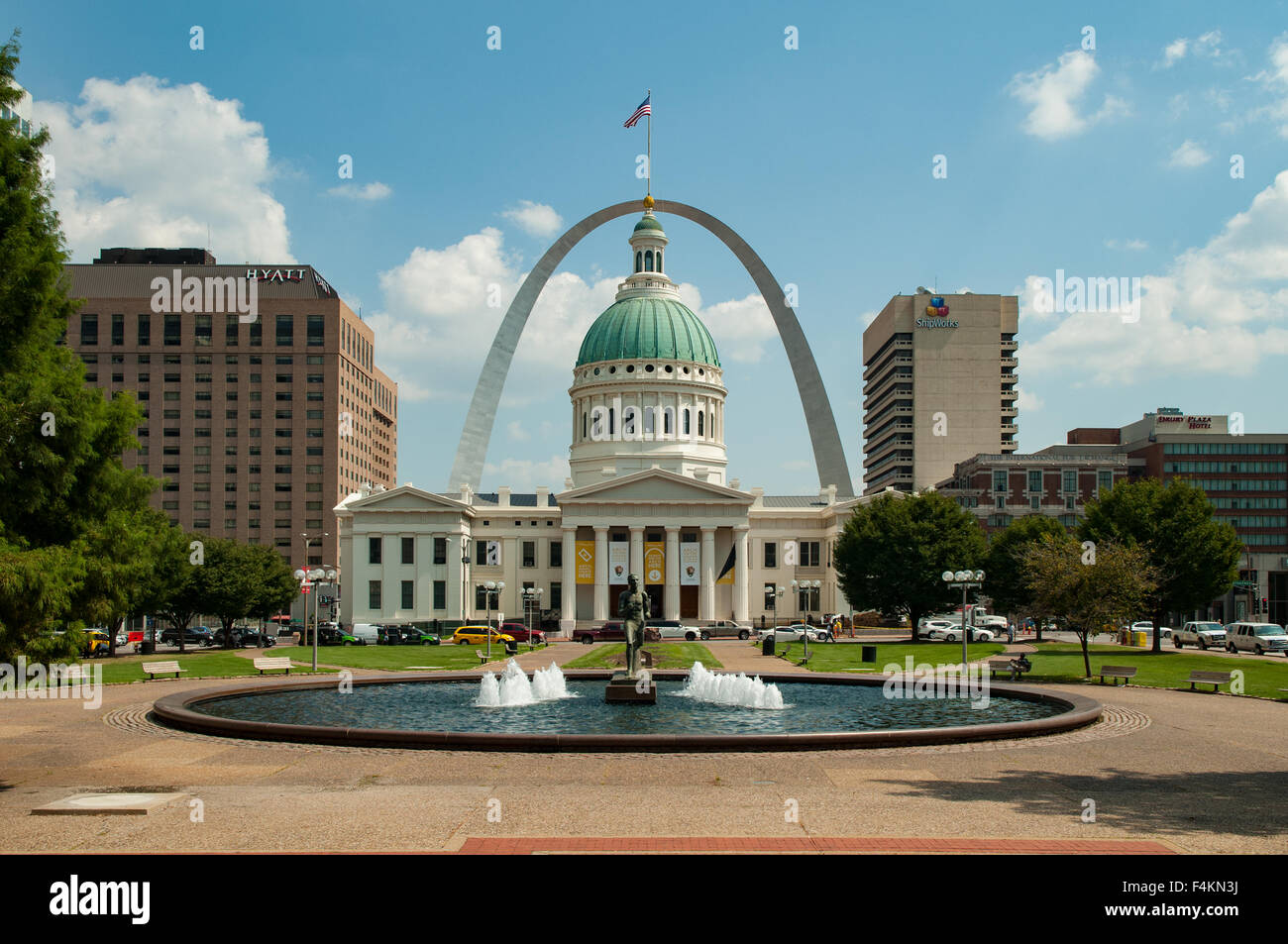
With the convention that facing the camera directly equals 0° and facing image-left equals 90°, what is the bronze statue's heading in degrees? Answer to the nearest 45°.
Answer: approximately 0°

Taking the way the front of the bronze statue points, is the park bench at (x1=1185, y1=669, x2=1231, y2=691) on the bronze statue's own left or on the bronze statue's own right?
on the bronze statue's own left

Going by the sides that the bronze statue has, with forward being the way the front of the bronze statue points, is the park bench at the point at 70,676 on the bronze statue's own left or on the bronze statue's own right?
on the bronze statue's own right

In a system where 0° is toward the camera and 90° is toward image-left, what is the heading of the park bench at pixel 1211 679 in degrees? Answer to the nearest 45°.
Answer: approximately 45°

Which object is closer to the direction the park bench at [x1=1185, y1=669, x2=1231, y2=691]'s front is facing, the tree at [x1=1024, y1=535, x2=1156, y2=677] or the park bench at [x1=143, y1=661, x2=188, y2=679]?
the park bench
